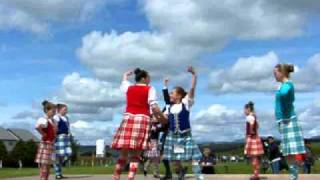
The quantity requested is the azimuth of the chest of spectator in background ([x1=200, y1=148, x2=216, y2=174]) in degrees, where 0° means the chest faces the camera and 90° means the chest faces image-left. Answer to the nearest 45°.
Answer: approximately 0°

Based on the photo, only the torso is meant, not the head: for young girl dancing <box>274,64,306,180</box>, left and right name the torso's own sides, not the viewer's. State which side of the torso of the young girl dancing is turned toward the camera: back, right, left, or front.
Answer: left

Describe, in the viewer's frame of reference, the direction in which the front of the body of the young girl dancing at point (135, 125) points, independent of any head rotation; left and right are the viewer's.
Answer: facing away from the viewer and to the right of the viewer

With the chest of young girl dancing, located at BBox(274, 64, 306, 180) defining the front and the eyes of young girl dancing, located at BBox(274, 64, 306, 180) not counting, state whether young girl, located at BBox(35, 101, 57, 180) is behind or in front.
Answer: in front

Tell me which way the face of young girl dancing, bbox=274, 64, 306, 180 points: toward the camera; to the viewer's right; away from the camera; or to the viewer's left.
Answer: to the viewer's left
